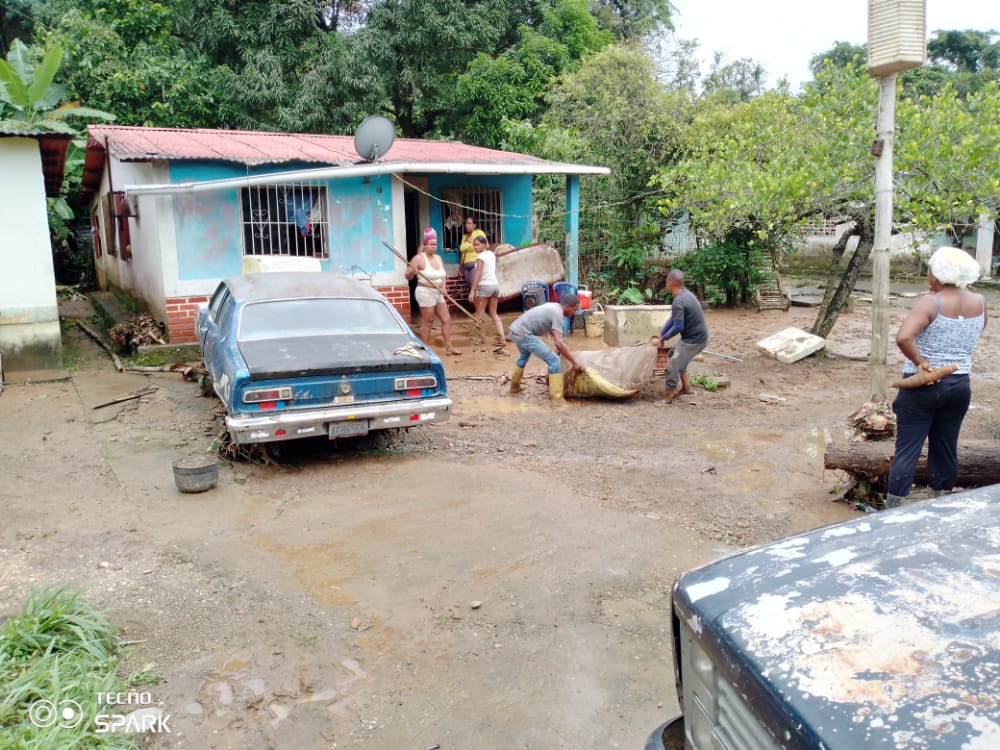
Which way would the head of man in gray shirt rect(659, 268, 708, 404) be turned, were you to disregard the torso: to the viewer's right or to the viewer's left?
to the viewer's left

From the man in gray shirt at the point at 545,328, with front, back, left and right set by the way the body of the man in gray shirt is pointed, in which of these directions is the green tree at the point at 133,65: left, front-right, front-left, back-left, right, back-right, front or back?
back-left

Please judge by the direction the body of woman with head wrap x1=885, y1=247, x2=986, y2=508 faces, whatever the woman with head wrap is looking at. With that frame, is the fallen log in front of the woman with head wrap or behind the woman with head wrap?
in front

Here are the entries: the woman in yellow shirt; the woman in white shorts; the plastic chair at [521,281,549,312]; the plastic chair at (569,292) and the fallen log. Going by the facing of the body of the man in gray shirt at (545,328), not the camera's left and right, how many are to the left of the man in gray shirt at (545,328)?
4

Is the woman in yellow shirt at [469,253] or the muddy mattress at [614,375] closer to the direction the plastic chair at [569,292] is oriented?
the muddy mattress

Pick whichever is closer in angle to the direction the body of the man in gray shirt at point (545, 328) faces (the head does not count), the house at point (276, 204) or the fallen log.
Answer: the fallen log

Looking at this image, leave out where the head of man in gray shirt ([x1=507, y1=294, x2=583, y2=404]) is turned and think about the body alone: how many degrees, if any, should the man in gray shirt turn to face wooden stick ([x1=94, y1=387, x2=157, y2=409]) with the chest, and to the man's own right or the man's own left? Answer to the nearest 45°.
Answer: approximately 180°

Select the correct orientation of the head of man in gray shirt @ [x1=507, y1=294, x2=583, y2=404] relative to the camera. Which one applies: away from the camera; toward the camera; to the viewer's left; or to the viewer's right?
to the viewer's right

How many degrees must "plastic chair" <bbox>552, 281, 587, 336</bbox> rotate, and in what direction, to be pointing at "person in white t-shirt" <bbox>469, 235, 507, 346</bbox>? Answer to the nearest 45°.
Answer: approximately 90° to its right

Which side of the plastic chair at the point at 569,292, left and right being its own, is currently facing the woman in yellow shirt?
back

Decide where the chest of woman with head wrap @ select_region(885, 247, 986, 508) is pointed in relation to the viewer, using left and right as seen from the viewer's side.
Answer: facing away from the viewer and to the left of the viewer

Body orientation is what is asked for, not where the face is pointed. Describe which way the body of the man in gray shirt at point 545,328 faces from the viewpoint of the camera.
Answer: to the viewer's right

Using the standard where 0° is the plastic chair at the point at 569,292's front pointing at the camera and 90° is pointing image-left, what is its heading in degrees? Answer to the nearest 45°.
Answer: approximately 315°

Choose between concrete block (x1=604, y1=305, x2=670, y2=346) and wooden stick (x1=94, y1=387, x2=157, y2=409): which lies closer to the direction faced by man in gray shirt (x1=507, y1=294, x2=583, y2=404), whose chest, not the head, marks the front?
the concrete block

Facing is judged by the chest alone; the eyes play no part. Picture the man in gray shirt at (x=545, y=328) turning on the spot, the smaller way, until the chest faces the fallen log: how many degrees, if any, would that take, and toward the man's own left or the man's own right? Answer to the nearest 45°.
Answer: approximately 45° to the man's own right
